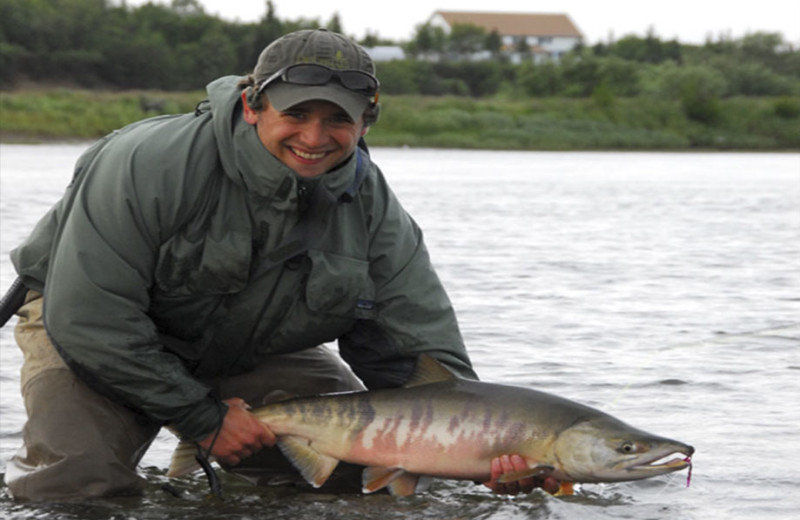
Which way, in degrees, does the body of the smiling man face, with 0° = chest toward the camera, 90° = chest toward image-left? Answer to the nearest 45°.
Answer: approximately 315°

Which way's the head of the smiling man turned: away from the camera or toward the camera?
toward the camera
